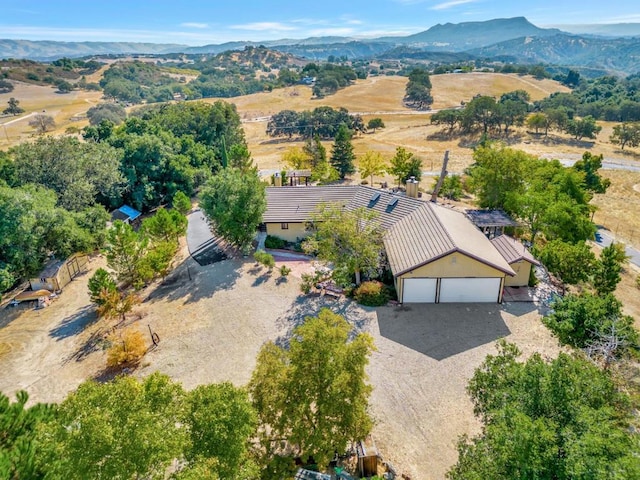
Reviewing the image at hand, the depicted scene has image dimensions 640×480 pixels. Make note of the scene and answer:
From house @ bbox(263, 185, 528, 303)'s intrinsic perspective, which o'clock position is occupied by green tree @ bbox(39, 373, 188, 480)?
The green tree is roughly at 1 o'clock from the house.

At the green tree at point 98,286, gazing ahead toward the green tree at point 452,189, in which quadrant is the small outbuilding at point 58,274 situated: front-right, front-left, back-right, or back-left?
back-left

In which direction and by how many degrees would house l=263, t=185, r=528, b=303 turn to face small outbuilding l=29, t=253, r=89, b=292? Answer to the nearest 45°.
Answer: approximately 90° to its right

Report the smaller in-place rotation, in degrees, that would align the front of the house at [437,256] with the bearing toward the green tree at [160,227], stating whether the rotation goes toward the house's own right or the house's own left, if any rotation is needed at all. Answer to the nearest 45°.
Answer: approximately 90° to the house's own right

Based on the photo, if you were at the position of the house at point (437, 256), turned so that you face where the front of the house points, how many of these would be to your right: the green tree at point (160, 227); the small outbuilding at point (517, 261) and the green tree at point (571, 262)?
1

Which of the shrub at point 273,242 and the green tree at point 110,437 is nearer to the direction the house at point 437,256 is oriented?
the green tree

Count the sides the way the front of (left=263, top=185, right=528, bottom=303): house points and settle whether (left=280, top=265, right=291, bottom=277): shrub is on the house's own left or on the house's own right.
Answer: on the house's own right

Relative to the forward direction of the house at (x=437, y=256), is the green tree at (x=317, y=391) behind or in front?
in front

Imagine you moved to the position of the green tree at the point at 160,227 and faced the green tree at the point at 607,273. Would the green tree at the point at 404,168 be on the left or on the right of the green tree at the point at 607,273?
left

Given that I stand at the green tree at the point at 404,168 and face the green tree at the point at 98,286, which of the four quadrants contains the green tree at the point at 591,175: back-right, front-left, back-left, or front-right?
back-left

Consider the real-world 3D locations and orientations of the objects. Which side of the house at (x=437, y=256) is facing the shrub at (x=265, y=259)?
right

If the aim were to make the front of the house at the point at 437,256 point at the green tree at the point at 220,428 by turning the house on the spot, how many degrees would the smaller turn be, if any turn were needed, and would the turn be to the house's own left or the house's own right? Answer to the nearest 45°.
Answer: approximately 45° to the house's own right

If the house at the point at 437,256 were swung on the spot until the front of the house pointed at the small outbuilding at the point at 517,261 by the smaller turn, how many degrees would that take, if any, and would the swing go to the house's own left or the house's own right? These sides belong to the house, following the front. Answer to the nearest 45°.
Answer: approximately 90° to the house's own left

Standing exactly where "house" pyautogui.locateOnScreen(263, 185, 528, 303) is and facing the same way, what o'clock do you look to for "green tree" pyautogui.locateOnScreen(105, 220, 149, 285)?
The green tree is roughly at 3 o'clock from the house.

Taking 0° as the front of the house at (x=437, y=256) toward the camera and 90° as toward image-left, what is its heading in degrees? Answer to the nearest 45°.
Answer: approximately 0°
